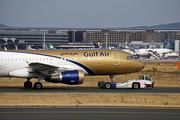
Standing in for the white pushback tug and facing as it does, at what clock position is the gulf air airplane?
The gulf air airplane is roughly at 6 o'clock from the white pushback tug.

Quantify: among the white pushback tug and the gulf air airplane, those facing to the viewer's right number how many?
2

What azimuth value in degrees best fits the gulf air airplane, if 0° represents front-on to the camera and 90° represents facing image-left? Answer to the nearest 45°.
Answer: approximately 270°

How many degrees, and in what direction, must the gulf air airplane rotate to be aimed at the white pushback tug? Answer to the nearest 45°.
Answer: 0° — it already faces it

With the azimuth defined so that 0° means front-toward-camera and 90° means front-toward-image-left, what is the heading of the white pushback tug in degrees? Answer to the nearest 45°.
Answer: approximately 270°
